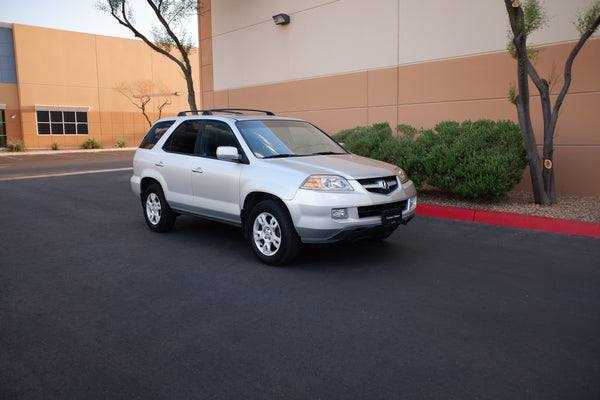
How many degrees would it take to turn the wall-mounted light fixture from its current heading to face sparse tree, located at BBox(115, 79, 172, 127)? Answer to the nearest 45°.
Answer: approximately 90° to its right

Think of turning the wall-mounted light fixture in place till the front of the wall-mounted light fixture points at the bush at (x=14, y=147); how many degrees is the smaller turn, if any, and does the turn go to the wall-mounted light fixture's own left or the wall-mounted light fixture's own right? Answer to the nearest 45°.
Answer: approximately 90° to the wall-mounted light fixture's own right

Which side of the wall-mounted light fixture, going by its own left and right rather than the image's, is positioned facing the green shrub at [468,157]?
left

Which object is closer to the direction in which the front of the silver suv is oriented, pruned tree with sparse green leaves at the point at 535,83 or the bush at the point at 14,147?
the pruned tree with sparse green leaves

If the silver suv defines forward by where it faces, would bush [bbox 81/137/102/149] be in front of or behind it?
behind

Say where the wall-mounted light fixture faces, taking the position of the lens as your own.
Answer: facing the viewer and to the left of the viewer

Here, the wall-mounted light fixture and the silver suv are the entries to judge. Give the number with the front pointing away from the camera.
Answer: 0

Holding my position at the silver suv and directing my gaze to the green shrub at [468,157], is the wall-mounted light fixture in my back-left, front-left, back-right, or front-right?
front-left

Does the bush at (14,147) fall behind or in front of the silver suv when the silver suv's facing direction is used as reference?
behind

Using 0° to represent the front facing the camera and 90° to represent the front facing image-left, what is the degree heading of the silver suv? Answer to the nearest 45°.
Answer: approximately 315°

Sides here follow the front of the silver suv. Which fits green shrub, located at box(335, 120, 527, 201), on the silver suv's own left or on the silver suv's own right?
on the silver suv's own left

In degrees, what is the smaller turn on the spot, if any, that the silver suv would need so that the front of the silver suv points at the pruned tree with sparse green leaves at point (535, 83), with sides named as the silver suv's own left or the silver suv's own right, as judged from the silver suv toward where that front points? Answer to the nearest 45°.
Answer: approximately 90° to the silver suv's own left
